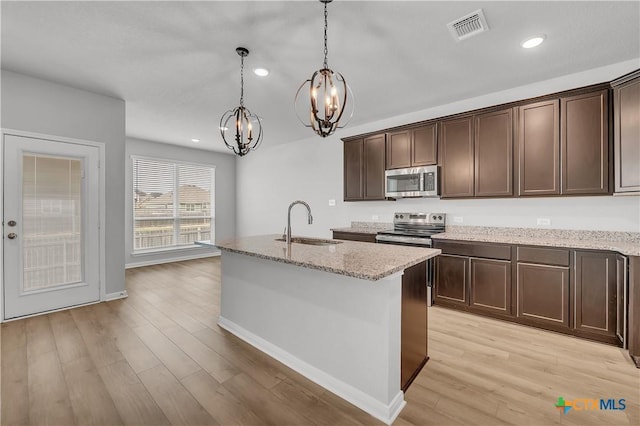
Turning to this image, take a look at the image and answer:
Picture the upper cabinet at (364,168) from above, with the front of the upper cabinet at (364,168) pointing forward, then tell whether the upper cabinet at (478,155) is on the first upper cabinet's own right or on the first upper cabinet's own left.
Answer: on the first upper cabinet's own left

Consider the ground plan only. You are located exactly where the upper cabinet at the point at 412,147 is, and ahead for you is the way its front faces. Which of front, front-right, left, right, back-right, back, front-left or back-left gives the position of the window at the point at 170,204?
front-right

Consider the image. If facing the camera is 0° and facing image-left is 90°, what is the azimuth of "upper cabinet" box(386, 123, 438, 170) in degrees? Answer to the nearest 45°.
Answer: approximately 45°

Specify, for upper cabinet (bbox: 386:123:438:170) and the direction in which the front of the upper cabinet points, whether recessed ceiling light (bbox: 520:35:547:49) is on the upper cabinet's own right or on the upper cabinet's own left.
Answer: on the upper cabinet's own left

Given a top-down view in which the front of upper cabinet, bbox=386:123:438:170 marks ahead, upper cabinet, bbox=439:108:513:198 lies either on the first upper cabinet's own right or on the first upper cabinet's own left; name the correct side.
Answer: on the first upper cabinet's own left

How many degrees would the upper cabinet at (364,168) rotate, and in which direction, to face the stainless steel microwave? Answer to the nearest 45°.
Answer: approximately 90° to its left

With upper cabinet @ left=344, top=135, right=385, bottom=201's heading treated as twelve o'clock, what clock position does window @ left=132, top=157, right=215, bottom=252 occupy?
The window is roughly at 2 o'clock from the upper cabinet.

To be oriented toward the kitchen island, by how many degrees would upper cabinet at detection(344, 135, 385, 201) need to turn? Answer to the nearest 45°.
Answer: approximately 45° to its left

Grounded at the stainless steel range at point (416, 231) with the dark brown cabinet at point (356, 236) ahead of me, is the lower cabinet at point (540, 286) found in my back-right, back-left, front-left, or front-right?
back-left

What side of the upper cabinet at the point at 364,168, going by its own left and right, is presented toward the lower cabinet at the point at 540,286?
left
